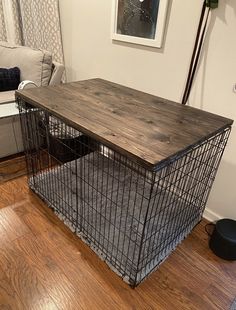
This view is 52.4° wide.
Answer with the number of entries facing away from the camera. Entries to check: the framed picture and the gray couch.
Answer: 0

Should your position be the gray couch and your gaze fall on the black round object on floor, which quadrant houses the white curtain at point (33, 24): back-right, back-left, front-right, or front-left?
back-left

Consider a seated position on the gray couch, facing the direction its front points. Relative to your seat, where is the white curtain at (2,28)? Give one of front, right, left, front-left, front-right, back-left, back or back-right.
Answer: back-left

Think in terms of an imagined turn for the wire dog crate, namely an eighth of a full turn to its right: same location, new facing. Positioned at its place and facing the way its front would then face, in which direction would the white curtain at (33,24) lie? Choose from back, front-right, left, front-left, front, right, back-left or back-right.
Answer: front-right

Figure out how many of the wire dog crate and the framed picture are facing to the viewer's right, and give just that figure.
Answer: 0

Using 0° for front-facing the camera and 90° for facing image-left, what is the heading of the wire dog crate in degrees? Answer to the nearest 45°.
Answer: approximately 45°

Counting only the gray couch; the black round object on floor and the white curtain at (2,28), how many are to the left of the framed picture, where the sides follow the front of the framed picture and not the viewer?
1

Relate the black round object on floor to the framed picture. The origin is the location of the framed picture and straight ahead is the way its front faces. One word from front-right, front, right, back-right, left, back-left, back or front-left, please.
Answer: left

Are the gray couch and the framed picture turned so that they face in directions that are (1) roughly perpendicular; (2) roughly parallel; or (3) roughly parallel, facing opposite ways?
roughly perpendicular

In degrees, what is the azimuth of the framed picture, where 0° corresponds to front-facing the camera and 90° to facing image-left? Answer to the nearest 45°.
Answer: approximately 45°
